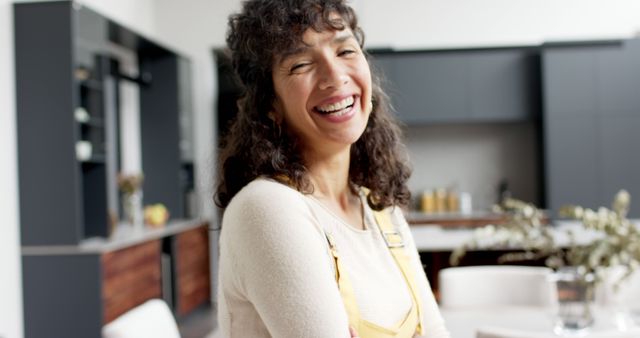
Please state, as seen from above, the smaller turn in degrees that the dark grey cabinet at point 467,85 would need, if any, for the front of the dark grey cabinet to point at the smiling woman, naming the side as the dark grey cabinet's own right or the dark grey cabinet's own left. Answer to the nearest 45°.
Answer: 0° — it already faces them

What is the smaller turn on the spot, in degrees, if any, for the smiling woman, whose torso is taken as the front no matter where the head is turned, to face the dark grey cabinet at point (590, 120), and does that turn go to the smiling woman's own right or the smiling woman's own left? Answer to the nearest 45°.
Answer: approximately 90° to the smiling woman's own left

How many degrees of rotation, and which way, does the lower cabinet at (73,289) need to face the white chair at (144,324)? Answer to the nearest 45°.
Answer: approximately 90° to its right

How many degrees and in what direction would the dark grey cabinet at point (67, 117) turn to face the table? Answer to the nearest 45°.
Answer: approximately 45° to its right

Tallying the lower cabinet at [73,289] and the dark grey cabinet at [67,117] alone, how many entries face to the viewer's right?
2

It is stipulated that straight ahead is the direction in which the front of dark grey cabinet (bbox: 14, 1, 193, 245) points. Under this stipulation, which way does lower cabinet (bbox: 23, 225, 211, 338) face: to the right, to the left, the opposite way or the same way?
the same way

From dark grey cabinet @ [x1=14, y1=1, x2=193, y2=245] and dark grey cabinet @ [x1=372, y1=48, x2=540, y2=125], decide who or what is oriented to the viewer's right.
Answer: dark grey cabinet @ [x1=14, y1=1, x2=193, y2=245]

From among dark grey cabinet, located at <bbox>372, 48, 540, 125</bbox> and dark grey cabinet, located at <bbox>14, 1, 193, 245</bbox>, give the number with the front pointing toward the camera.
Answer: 1

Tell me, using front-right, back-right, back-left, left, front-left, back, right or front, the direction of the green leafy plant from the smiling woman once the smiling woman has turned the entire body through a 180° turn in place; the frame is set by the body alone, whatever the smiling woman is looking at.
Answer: right

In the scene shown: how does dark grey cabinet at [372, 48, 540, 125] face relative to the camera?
toward the camera

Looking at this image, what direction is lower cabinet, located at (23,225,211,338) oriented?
to the viewer's right

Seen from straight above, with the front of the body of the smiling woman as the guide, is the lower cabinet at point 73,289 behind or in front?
behind

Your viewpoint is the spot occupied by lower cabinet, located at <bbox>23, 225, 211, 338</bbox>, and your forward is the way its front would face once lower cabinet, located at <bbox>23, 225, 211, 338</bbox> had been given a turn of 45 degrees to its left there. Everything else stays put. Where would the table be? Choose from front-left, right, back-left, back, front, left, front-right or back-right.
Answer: right

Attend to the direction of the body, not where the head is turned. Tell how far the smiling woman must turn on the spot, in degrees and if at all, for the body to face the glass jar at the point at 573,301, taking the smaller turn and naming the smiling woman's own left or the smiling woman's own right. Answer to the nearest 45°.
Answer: approximately 90° to the smiling woman's own left

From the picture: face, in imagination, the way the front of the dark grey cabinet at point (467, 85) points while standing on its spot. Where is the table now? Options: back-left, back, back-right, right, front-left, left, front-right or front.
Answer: front

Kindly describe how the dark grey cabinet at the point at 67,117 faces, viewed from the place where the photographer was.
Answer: facing to the right of the viewer

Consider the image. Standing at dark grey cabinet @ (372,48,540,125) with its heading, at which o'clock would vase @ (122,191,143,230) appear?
The vase is roughly at 2 o'clock from the dark grey cabinet.

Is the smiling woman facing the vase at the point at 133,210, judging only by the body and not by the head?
no
